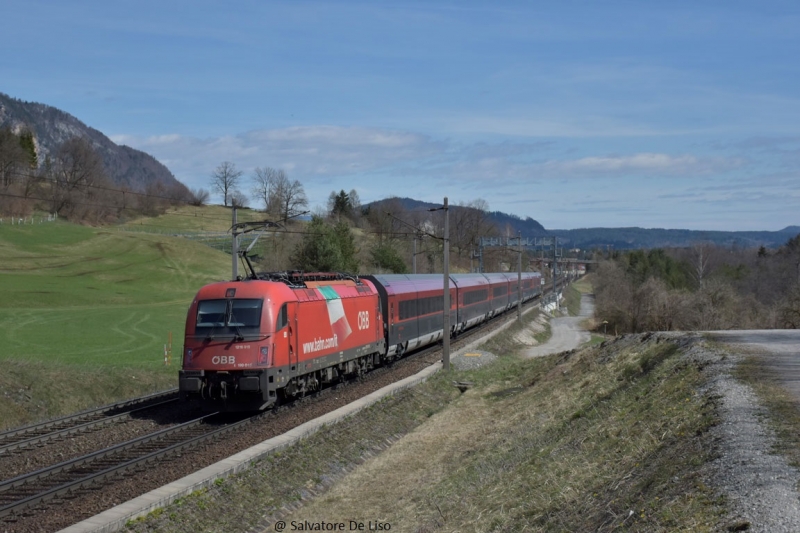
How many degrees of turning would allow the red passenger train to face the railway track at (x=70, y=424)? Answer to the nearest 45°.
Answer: approximately 45° to its right

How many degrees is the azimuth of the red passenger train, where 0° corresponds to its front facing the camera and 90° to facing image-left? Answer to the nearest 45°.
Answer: approximately 45°

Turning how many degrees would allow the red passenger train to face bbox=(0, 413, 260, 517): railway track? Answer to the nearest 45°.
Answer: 0° — it already faces it
